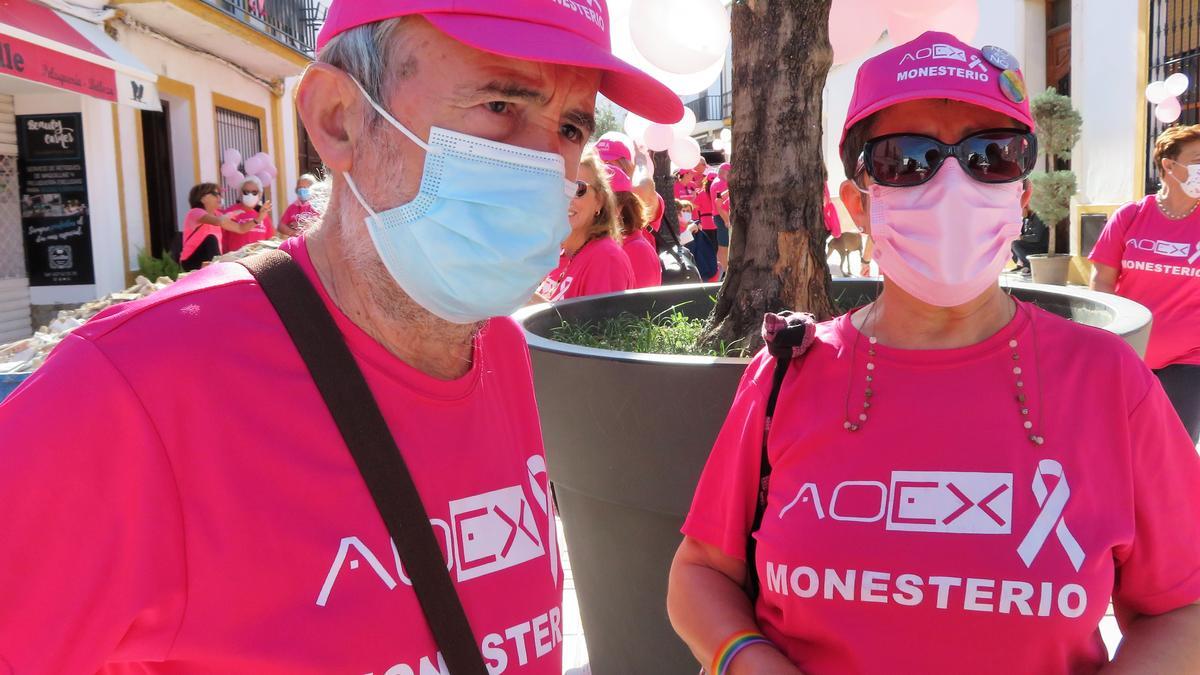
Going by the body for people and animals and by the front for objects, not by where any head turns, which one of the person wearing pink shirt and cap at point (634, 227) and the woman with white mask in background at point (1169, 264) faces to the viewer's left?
the person wearing pink shirt and cap

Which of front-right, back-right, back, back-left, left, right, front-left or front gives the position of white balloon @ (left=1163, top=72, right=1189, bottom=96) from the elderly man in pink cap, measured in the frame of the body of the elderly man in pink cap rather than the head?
left

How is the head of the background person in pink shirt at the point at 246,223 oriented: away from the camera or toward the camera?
toward the camera

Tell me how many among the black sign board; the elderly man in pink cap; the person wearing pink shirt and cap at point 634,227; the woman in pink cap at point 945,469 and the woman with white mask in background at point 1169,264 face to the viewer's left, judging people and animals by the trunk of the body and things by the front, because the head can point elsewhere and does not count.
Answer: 1

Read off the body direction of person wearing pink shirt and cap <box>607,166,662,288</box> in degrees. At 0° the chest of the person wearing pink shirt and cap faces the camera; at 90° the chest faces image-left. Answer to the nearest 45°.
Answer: approximately 90°

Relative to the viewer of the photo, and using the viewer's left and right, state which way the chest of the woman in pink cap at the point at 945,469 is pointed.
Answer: facing the viewer

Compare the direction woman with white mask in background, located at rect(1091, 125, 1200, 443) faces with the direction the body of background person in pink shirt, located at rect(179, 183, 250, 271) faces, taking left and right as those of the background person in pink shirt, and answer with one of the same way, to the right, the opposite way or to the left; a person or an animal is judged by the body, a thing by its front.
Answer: to the right

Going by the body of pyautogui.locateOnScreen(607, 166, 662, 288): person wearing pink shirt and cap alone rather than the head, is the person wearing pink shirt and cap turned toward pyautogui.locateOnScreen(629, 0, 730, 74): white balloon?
no

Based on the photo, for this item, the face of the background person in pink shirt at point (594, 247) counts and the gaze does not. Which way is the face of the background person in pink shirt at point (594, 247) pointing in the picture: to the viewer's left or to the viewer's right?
to the viewer's left

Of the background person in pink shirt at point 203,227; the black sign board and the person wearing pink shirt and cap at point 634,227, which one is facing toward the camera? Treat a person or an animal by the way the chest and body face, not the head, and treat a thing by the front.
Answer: the black sign board

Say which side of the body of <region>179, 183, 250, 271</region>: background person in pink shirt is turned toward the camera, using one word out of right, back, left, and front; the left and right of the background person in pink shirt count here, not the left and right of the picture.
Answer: right

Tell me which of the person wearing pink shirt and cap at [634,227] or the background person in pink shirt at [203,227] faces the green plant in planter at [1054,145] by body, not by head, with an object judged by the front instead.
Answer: the background person in pink shirt

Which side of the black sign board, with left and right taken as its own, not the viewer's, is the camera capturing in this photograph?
front

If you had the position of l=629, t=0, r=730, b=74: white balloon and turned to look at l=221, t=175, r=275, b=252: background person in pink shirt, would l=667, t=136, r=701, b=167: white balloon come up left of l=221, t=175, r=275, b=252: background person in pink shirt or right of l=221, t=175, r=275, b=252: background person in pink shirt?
right

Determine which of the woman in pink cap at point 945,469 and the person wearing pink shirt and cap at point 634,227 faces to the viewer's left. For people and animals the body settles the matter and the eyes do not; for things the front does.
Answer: the person wearing pink shirt and cap

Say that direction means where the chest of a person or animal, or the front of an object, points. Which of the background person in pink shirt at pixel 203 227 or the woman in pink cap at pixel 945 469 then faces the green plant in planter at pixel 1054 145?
the background person in pink shirt

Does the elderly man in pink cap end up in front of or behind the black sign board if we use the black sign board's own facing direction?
in front
